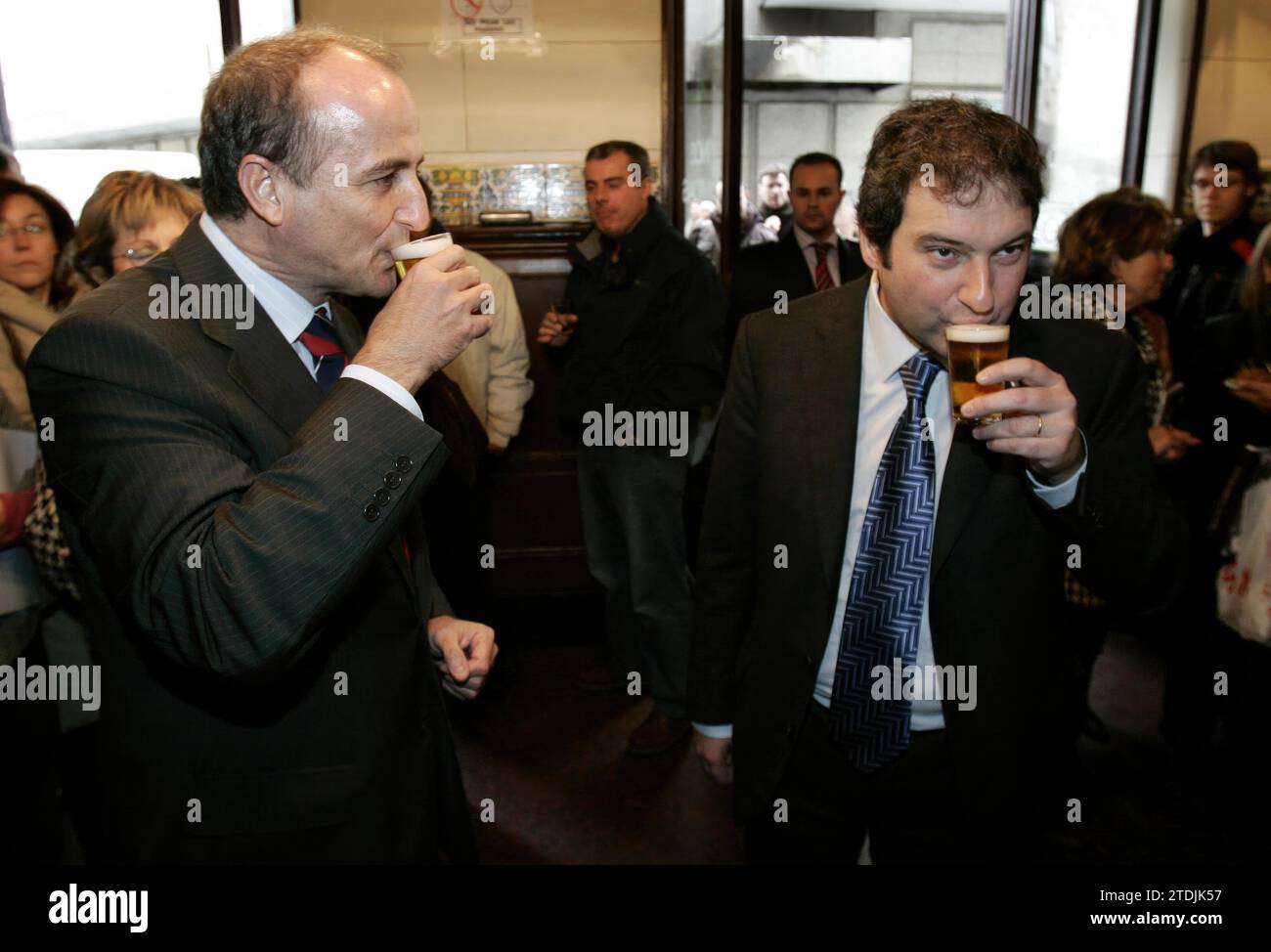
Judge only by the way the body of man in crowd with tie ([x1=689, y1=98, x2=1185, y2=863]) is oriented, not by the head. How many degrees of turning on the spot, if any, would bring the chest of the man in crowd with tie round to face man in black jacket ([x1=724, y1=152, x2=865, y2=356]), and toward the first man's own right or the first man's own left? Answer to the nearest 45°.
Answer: approximately 180°

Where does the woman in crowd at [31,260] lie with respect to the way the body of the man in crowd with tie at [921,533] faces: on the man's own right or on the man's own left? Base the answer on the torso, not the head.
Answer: on the man's own right

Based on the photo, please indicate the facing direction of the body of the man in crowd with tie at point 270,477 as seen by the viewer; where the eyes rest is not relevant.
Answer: to the viewer's right

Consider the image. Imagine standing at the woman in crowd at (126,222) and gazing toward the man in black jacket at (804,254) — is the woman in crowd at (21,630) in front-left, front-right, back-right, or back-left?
back-right

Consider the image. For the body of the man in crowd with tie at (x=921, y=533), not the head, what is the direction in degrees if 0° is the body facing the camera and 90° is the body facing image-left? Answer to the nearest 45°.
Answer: approximately 0°

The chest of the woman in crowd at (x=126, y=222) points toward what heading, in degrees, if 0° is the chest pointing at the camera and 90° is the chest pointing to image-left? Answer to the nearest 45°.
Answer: approximately 315°

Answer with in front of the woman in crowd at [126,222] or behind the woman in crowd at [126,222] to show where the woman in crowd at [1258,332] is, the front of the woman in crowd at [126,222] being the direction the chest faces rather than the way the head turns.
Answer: in front
